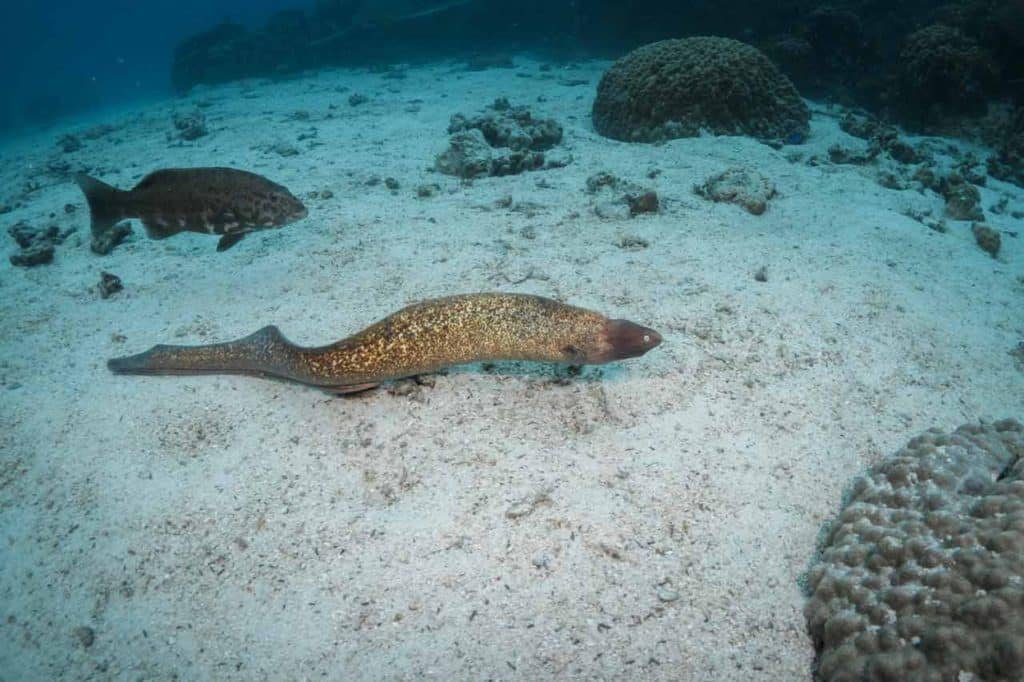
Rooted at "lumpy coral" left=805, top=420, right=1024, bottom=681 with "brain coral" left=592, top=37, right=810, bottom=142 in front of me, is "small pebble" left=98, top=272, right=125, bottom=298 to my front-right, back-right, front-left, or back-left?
front-left

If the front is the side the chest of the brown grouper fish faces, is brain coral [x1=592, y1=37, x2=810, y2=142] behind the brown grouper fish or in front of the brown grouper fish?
in front

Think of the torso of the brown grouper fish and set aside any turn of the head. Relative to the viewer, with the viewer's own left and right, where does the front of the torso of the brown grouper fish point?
facing to the right of the viewer

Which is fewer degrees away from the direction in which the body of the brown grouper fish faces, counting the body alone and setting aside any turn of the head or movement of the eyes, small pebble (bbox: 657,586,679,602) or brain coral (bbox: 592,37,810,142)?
the brain coral

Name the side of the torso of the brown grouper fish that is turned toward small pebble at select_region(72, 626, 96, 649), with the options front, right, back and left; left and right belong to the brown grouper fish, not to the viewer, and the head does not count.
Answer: right

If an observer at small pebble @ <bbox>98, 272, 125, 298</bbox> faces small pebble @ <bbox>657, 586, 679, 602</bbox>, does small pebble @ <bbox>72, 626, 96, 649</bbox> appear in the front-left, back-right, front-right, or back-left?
front-right

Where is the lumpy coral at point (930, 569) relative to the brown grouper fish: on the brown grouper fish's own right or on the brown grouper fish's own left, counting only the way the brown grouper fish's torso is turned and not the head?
on the brown grouper fish's own right

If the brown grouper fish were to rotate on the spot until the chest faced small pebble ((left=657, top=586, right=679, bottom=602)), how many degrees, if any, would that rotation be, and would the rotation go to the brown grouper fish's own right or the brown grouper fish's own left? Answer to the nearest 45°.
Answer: approximately 90° to the brown grouper fish's own right

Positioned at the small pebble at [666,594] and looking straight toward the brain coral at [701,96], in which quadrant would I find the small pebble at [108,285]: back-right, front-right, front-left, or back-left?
front-left
